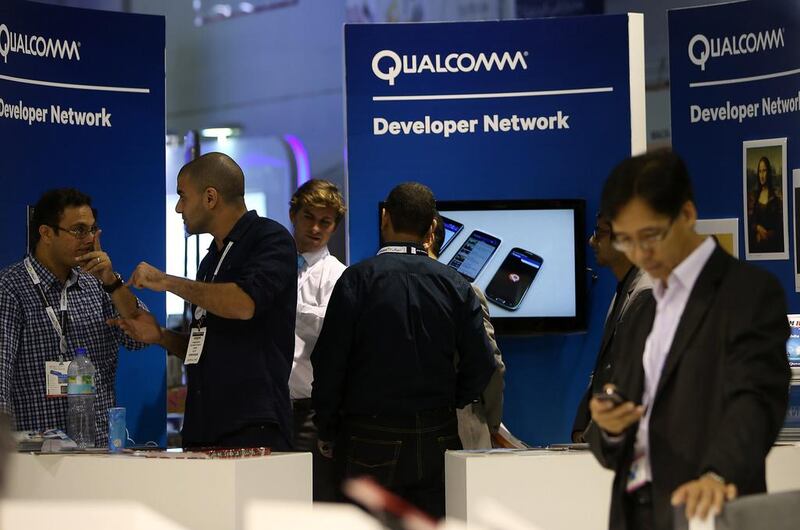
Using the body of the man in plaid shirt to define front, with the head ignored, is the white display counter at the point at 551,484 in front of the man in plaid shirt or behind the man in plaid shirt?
in front

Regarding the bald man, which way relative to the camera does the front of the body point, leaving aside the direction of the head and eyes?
to the viewer's left

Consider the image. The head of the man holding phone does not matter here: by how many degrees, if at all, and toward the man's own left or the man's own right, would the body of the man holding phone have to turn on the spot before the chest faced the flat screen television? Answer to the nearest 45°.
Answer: approximately 135° to the man's own right

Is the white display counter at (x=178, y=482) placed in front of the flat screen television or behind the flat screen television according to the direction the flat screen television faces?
in front

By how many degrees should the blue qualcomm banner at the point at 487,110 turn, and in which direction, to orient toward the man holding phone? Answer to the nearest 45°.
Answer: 0° — it already faces them

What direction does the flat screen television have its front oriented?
toward the camera

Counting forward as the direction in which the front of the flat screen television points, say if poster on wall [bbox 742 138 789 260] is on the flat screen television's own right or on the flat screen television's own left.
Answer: on the flat screen television's own left

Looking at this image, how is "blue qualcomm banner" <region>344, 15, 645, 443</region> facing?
toward the camera

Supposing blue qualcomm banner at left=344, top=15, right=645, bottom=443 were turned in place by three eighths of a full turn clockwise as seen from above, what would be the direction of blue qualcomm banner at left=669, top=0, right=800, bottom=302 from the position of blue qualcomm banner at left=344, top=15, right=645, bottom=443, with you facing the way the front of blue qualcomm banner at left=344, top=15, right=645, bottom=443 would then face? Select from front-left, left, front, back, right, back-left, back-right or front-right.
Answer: back-right

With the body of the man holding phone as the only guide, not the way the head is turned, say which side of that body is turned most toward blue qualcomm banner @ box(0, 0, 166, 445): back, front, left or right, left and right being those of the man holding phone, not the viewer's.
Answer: right

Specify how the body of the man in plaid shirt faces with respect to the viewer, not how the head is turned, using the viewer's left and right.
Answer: facing the viewer and to the right of the viewer
